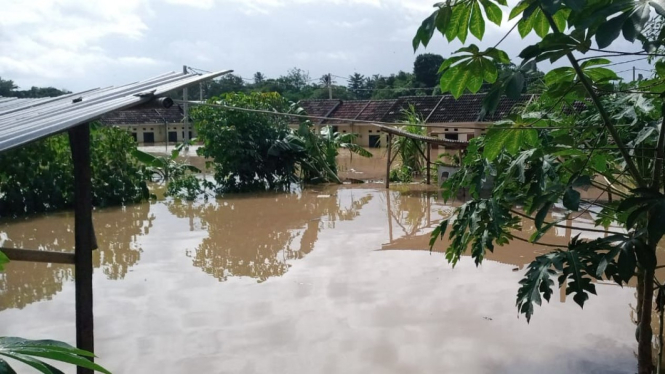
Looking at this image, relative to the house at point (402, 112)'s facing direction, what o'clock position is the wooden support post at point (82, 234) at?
The wooden support post is roughly at 12 o'clock from the house.

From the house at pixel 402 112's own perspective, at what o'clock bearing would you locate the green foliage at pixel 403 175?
The green foliage is roughly at 12 o'clock from the house.

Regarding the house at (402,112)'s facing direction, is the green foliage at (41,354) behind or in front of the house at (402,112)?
in front

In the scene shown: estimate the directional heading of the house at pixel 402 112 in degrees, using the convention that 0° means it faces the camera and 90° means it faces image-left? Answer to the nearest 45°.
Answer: approximately 0°

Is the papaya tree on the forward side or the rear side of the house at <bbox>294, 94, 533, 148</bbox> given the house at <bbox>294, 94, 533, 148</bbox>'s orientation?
on the forward side

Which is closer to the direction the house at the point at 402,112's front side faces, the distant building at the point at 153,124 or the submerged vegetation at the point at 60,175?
the submerged vegetation
